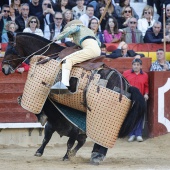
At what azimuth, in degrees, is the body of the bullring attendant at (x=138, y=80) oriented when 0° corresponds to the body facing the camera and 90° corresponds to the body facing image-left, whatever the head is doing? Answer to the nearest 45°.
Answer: approximately 0°

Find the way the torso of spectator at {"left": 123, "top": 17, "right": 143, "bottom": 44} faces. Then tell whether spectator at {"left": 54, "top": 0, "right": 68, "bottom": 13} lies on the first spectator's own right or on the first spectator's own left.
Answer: on the first spectator's own right

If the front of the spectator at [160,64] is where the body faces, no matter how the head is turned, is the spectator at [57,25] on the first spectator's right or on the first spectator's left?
on the first spectator's right

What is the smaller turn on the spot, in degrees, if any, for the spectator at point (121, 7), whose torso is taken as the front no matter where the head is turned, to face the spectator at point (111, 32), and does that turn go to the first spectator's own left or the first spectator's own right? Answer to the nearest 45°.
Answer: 0° — they already face them

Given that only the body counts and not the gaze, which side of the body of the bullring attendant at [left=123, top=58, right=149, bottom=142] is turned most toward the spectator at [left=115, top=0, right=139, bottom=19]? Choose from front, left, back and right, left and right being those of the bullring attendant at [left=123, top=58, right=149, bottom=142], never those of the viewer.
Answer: back

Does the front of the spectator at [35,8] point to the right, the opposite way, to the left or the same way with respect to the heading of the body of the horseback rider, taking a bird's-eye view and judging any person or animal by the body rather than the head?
to the left

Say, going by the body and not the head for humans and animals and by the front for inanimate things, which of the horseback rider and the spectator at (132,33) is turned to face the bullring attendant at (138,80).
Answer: the spectator at (132,33)

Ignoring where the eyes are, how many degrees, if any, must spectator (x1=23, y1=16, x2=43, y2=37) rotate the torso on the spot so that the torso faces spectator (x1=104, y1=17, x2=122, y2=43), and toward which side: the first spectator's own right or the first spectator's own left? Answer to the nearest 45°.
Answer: approximately 90° to the first spectator's own left

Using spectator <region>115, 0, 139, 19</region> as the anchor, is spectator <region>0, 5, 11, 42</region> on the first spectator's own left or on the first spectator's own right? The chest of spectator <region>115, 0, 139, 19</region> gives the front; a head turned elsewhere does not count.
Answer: on the first spectator's own right

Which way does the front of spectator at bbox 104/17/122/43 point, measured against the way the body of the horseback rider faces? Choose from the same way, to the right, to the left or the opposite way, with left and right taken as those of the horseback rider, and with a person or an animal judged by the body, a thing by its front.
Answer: to the left

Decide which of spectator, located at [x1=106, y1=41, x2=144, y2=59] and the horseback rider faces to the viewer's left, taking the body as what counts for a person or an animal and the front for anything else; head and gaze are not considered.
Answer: the horseback rider

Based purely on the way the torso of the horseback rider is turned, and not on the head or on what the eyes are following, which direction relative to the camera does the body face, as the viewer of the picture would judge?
to the viewer's left

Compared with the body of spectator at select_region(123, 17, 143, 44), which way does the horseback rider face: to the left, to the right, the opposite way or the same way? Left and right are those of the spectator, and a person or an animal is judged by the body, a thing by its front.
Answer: to the right

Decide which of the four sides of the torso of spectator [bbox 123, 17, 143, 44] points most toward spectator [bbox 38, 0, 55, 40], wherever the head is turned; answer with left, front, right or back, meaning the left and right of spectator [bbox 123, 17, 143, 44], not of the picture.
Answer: right
